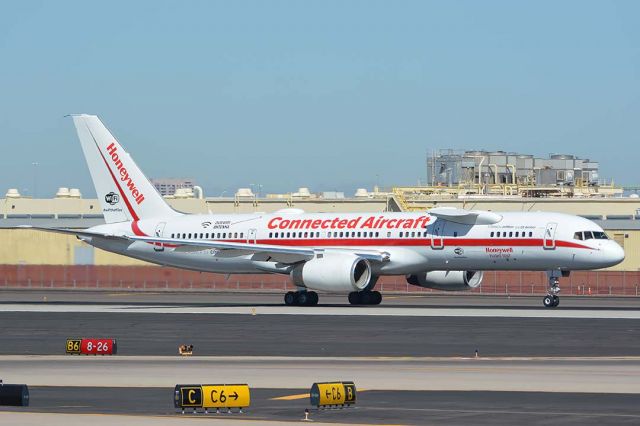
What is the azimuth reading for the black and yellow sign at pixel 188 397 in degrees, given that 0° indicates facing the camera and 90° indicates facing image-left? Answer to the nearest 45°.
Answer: approximately 0°

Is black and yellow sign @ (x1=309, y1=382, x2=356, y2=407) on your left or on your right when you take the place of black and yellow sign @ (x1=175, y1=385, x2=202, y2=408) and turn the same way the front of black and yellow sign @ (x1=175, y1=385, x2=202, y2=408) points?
on your left

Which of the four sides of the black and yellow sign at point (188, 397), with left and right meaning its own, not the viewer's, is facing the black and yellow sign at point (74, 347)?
back

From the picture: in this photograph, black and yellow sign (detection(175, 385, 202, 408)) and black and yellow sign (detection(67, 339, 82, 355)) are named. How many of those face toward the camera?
2

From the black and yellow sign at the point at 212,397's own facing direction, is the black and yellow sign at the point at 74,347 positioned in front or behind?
behind
